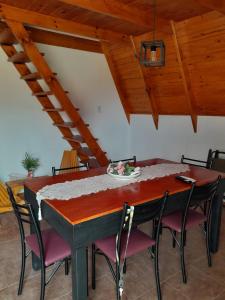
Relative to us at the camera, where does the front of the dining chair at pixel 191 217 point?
facing away from the viewer and to the left of the viewer

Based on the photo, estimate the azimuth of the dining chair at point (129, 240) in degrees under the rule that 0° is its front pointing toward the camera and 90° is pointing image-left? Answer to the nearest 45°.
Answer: approximately 135°

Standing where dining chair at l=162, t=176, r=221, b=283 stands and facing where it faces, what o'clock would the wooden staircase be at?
The wooden staircase is roughly at 11 o'clock from the dining chair.

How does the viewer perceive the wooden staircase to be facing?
facing away from the viewer and to the right of the viewer

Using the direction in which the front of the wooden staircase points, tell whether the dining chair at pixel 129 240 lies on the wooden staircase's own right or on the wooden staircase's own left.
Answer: on the wooden staircase's own right

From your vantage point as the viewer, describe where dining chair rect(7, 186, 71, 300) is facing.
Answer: facing away from the viewer and to the right of the viewer

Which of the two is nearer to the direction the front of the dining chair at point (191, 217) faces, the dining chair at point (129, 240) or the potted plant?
the potted plant

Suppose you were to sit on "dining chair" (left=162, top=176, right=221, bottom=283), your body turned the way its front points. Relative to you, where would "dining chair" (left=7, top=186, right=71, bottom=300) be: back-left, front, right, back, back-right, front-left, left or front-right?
left

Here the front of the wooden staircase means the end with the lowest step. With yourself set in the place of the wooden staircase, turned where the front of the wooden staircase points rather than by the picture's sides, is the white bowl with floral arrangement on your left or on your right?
on your right

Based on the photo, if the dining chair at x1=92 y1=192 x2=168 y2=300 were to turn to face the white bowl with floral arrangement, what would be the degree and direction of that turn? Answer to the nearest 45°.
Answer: approximately 45° to its right
